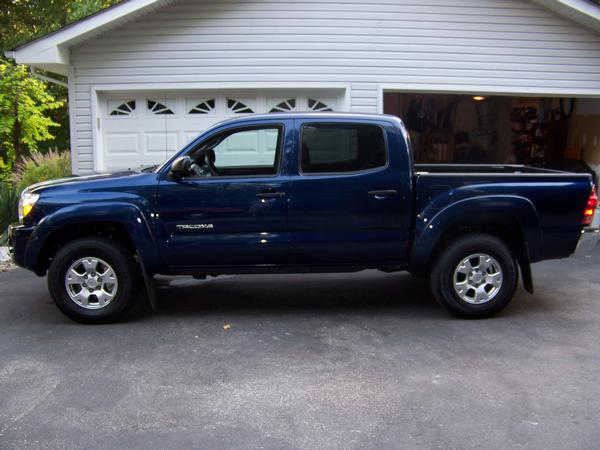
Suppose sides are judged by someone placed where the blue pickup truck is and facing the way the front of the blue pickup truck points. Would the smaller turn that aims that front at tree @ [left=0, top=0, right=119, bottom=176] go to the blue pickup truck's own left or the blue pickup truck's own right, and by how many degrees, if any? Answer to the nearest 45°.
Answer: approximately 45° to the blue pickup truck's own right

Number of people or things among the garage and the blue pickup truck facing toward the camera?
1

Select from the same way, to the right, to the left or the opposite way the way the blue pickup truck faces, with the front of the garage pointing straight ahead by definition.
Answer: to the right

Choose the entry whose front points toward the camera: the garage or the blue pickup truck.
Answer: the garage

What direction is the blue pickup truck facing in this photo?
to the viewer's left

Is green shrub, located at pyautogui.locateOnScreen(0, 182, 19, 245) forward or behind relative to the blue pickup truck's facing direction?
forward

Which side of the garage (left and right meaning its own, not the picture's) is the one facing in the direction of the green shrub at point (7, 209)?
right

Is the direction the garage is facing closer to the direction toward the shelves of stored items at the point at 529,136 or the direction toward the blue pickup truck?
the blue pickup truck

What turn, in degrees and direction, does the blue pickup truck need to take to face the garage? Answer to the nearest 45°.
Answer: approximately 90° to its right

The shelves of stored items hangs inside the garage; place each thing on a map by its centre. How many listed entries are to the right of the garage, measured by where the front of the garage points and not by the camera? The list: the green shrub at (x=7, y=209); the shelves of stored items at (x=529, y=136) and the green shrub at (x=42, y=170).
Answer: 2

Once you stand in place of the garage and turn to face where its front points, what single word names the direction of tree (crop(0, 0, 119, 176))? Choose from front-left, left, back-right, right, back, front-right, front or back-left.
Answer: back-right

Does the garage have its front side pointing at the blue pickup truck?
yes

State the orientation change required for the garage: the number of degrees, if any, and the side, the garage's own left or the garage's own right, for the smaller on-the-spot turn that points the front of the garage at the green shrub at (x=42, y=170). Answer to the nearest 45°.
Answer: approximately 90° to the garage's own right

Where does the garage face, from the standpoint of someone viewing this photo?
facing the viewer
